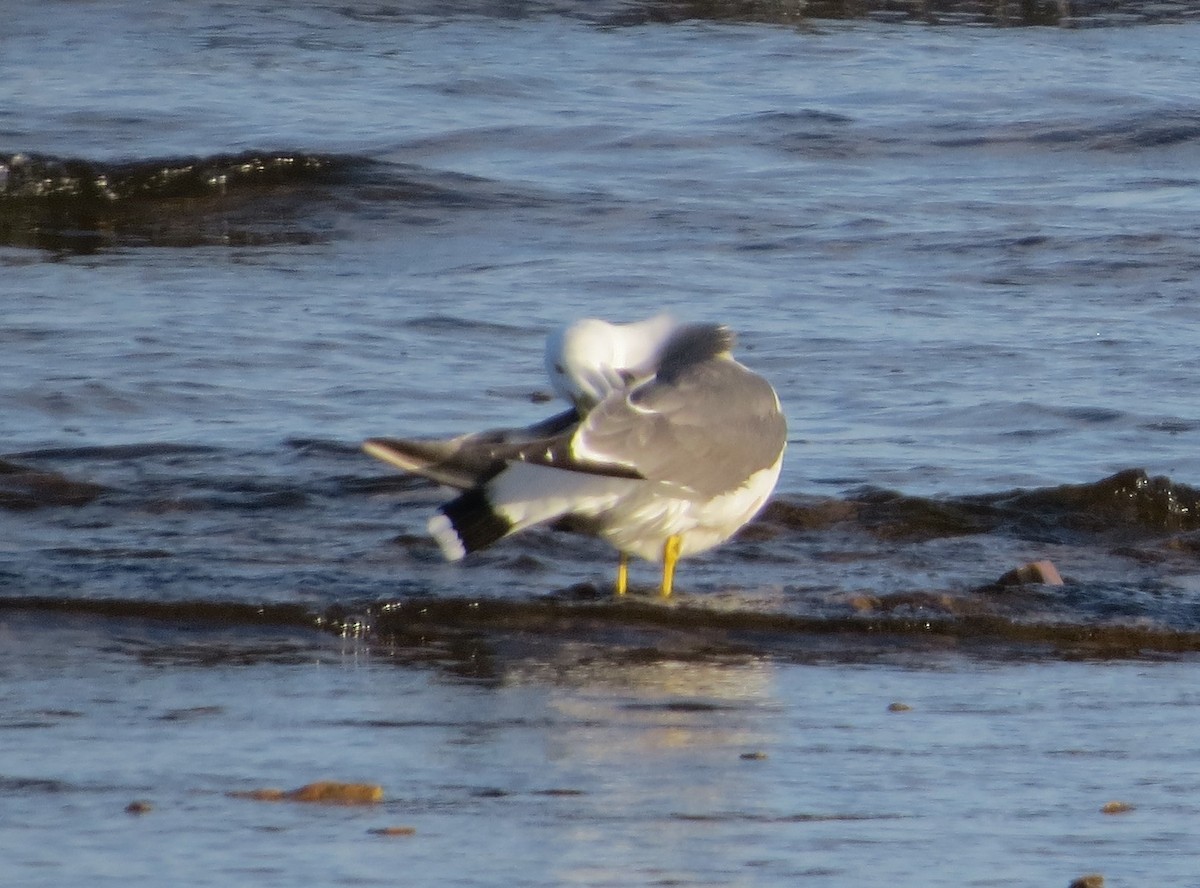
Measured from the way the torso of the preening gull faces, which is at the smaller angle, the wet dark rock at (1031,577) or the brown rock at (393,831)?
the wet dark rock

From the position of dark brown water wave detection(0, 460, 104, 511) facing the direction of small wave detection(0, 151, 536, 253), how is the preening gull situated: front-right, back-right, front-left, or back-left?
back-right

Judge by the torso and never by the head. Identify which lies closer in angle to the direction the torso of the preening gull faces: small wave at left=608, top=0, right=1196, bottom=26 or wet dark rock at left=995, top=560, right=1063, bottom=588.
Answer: the wet dark rock

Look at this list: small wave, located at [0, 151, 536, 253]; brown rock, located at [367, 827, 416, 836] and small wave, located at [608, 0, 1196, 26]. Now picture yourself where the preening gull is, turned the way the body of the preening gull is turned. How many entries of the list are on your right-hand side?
1

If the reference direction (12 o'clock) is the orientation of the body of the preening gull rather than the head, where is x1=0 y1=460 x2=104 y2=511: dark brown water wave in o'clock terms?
The dark brown water wave is roughly at 7 o'clock from the preening gull.

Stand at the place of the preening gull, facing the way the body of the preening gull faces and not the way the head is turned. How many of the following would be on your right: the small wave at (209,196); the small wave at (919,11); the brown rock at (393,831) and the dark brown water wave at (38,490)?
1

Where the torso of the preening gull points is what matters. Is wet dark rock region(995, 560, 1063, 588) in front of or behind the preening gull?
in front

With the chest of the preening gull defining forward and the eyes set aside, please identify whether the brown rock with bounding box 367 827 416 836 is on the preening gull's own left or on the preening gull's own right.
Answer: on the preening gull's own right

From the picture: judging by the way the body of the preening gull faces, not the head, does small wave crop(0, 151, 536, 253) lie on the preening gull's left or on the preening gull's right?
on the preening gull's left

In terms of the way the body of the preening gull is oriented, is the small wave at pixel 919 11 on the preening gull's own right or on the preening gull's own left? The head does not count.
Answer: on the preening gull's own left

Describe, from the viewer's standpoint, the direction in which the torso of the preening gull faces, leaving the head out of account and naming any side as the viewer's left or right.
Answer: facing to the right of the viewer

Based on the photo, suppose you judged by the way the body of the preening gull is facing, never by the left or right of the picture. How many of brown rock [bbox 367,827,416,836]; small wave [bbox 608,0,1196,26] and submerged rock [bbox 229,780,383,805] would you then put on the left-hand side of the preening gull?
1
